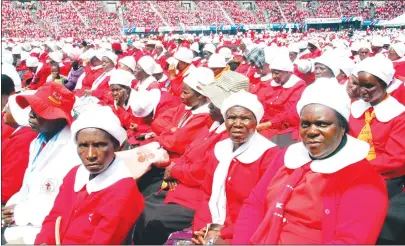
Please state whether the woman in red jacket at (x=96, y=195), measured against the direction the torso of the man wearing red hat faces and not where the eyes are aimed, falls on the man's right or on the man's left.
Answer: on the man's left

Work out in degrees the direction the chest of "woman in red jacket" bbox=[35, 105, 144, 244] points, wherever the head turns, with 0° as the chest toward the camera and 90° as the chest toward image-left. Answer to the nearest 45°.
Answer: approximately 45°

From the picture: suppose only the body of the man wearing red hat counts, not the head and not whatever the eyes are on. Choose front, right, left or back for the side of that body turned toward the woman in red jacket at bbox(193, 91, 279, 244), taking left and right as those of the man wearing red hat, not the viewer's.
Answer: left

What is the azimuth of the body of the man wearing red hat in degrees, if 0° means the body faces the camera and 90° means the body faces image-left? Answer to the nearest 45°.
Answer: approximately 45°

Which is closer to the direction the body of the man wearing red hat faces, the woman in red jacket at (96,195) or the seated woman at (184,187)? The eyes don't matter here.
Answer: the woman in red jacket

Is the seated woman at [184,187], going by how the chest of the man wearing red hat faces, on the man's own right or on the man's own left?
on the man's own left
